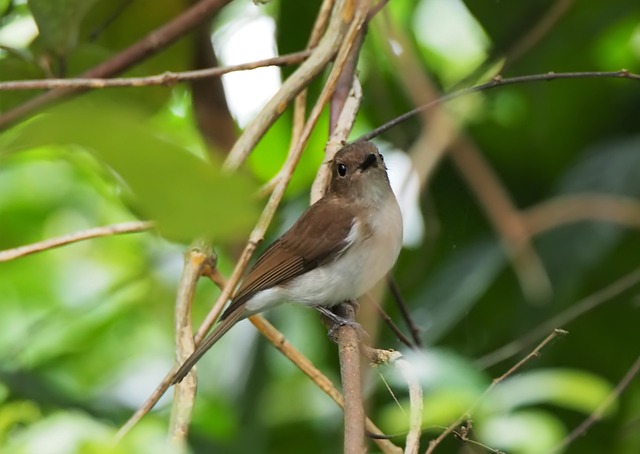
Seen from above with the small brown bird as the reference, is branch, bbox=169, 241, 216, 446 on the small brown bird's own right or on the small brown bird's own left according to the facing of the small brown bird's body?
on the small brown bird's own right

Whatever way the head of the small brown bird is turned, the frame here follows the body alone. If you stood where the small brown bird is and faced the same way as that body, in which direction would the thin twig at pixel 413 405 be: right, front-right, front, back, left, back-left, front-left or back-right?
front-right

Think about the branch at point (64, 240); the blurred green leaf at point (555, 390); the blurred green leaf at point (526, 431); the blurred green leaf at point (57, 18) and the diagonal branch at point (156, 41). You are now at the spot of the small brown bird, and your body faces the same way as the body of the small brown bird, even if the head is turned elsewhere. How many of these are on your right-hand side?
3

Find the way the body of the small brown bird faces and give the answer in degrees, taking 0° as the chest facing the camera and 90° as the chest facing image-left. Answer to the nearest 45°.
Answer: approximately 315°

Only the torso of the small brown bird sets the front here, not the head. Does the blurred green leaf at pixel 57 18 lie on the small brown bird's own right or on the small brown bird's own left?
on the small brown bird's own right
